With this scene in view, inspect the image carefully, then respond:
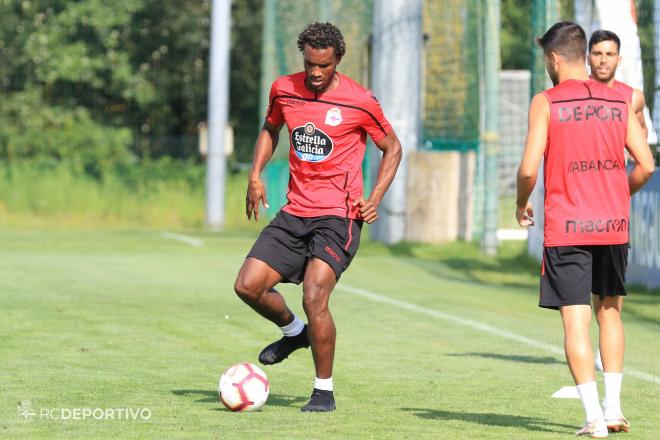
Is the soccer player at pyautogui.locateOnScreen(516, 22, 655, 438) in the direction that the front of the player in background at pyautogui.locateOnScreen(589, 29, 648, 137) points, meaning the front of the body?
yes

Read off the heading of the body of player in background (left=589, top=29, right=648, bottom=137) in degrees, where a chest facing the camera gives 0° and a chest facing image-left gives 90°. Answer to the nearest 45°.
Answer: approximately 0°

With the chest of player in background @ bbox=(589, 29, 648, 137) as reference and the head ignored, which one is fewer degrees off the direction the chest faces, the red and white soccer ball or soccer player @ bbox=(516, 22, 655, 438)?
the soccer player

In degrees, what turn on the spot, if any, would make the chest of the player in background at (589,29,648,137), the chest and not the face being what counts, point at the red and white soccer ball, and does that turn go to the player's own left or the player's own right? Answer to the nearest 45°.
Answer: approximately 45° to the player's own right

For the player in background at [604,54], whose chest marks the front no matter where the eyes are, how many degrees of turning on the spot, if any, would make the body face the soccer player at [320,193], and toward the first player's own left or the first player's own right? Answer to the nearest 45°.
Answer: approximately 45° to the first player's own right
